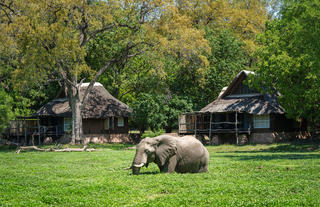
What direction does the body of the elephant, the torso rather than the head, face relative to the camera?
to the viewer's left

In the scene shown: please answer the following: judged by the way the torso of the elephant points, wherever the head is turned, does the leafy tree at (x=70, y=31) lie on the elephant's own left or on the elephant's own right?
on the elephant's own right

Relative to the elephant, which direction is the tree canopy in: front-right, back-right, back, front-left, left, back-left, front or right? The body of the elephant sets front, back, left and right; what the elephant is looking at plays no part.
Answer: right

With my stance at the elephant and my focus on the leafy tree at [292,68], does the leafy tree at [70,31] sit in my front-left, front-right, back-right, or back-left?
front-left

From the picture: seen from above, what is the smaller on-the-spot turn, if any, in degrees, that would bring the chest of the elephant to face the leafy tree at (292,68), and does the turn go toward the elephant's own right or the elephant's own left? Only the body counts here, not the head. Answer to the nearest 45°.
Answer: approximately 135° to the elephant's own right
